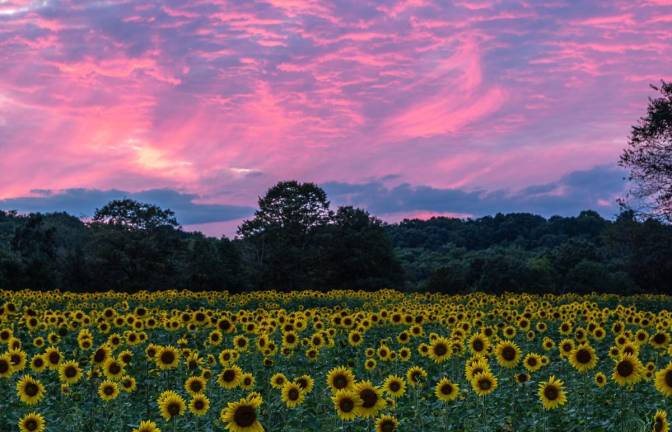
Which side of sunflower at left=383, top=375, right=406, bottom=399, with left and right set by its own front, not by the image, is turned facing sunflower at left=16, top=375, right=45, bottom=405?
right

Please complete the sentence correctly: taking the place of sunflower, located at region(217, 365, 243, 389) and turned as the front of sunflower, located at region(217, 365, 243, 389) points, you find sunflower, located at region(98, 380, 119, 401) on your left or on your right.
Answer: on your right

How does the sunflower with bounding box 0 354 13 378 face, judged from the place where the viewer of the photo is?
facing the viewer

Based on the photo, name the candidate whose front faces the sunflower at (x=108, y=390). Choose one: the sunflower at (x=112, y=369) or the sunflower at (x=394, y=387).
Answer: the sunflower at (x=112, y=369)

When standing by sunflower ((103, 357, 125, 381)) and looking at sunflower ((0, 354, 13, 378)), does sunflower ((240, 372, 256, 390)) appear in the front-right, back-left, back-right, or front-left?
back-left

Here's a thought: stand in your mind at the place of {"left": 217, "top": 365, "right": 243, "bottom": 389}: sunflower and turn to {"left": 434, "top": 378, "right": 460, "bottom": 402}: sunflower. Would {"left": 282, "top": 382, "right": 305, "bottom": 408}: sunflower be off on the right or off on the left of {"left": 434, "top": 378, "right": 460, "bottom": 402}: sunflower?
right

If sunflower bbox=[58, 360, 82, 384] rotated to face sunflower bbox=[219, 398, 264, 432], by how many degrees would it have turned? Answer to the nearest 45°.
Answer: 0° — it already faces it

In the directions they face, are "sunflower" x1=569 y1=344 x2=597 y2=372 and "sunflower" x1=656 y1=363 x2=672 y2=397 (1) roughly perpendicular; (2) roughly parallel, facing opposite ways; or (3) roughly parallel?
roughly parallel

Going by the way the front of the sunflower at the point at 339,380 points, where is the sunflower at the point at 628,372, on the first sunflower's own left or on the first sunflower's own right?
on the first sunflower's own left

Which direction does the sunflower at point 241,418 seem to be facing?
toward the camera

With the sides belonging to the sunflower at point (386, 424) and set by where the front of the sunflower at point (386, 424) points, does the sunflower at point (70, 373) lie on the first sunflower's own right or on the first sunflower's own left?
on the first sunflower's own right

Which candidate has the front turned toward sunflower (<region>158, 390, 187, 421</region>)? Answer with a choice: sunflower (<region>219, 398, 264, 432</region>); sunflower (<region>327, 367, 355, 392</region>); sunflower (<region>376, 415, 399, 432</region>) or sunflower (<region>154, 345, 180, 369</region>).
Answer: sunflower (<region>154, 345, 180, 369</region>)

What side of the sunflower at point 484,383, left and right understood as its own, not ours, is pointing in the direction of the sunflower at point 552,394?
left

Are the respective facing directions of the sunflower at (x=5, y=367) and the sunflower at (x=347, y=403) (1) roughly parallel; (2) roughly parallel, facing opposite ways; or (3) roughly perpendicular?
roughly parallel

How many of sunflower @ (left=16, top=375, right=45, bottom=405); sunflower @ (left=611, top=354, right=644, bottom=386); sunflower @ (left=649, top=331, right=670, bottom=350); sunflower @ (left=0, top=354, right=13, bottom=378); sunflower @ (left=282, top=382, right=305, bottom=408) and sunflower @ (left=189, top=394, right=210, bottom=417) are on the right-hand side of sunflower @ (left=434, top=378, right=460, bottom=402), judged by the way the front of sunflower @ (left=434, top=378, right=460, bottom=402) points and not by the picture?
4

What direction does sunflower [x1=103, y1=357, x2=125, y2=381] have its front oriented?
toward the camera

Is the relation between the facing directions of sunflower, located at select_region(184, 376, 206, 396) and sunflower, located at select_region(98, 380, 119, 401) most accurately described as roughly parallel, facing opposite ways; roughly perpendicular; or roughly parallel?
roughly parallel

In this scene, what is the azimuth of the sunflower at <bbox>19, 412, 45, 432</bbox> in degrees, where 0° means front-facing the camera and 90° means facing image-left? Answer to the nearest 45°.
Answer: approximately 0°

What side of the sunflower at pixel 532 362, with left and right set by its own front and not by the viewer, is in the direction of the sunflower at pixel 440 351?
right

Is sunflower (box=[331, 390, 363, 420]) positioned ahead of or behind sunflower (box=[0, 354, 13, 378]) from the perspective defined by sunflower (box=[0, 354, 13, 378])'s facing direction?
ahead

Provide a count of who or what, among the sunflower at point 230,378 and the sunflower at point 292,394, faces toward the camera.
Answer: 2

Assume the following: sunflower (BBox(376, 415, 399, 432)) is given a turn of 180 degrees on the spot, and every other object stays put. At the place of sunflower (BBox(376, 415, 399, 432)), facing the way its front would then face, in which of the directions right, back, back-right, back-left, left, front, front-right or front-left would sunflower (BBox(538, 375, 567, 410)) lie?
front-right

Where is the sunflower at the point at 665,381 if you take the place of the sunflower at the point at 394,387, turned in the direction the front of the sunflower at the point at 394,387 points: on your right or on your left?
on your left
